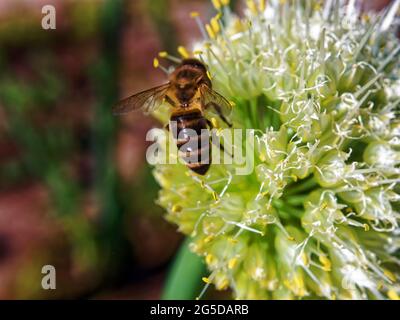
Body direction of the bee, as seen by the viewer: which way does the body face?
away from the camera
